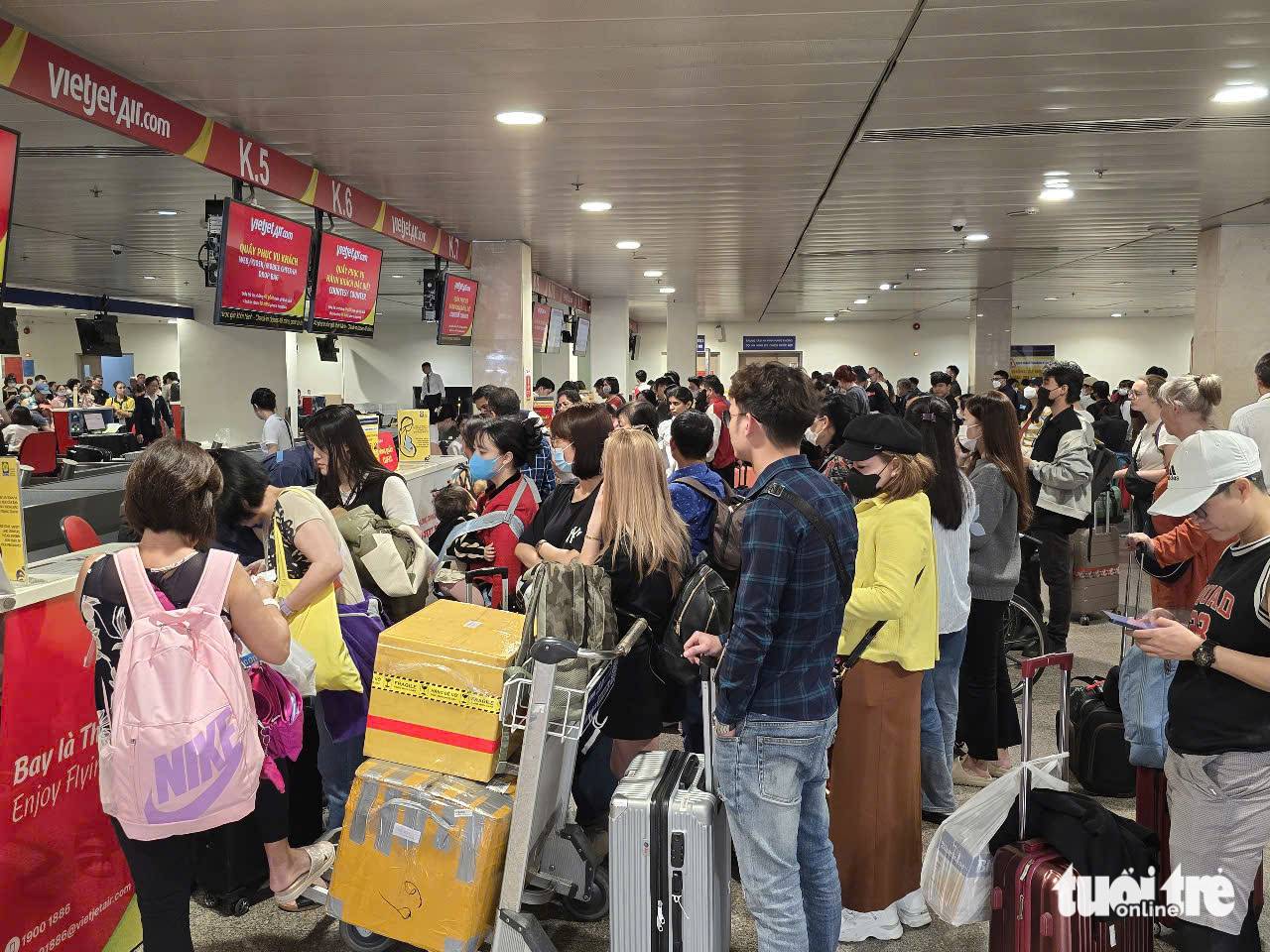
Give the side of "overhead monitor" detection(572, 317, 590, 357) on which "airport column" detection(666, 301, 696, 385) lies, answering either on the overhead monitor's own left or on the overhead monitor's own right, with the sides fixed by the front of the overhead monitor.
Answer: on the overhead monitor's own left

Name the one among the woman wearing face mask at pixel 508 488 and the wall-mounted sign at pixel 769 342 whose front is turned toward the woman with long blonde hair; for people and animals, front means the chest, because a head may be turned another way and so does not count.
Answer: the wall-mounted sign

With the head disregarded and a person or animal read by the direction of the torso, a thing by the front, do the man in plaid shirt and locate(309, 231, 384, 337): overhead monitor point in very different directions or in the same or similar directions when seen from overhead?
very different directions

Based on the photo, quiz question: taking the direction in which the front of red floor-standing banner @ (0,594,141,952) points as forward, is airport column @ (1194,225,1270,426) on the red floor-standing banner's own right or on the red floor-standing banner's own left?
on the red floor-standing banner's own left

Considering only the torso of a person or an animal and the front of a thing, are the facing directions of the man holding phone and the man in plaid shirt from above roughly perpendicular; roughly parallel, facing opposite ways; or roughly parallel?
roughly perpendicular
